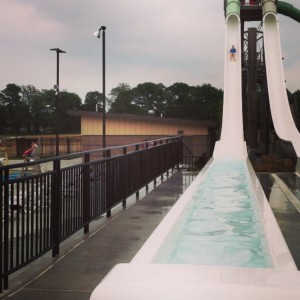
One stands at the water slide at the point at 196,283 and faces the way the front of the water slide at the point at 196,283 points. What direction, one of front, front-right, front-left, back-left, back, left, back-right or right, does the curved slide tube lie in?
back

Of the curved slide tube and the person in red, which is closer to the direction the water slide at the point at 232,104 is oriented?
the person in red

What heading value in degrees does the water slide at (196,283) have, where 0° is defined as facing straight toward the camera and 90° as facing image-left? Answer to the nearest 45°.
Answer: approximately 0°

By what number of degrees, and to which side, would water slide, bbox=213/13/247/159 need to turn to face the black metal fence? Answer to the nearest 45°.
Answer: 0° — it already faces it
